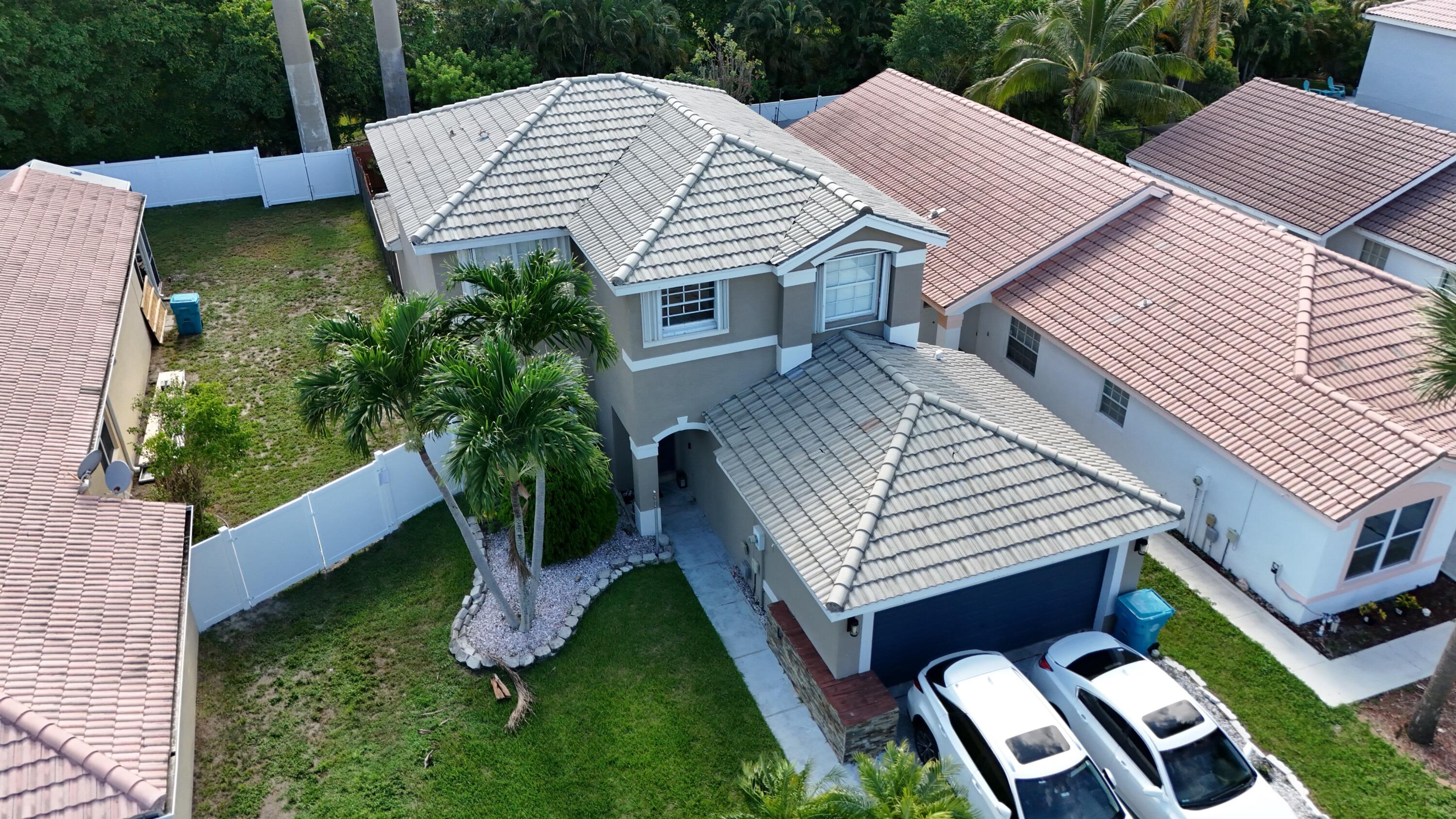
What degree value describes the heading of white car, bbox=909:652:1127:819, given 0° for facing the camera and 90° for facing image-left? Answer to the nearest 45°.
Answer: approximately 315°

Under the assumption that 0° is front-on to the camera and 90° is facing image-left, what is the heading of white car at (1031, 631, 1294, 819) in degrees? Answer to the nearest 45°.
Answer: approximately 315°

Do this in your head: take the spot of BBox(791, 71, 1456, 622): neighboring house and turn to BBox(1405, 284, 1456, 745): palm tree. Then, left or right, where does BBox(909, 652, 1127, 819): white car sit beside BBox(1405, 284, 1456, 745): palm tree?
right

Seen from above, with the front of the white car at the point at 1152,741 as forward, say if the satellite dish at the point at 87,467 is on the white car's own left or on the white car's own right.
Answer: on the white car's own right

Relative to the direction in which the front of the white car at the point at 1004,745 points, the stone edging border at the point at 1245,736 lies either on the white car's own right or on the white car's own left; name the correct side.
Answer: on the white car's own left

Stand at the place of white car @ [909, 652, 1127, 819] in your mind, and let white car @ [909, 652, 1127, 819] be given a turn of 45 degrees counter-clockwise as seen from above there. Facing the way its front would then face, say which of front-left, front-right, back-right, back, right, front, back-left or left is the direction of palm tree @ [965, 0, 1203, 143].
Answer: left

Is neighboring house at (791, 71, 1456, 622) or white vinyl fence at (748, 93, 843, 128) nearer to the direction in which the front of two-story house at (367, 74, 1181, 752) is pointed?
the neighboring house

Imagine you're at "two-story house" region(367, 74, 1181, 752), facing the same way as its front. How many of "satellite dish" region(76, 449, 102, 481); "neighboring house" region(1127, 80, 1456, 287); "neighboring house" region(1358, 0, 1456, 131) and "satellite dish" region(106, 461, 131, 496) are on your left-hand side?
2

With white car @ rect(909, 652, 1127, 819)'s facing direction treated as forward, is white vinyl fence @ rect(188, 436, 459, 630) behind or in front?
behind

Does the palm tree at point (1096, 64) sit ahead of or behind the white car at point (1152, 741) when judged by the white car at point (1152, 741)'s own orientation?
behind

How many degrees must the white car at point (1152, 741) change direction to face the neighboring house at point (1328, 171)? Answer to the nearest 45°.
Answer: approximately 135° to its left
